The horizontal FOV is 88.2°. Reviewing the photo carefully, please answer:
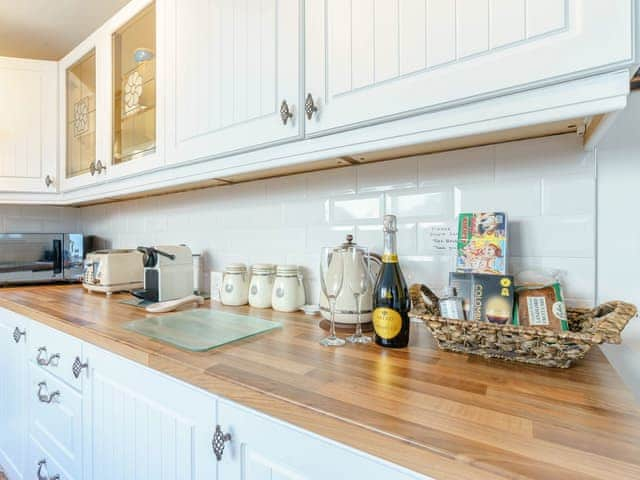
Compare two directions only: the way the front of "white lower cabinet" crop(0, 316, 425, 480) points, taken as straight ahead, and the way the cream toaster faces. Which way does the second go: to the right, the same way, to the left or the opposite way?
the same way

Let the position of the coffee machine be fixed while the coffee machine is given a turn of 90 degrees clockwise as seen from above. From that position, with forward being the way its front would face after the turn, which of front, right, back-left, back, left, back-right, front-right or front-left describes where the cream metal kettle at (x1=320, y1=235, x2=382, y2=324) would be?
back

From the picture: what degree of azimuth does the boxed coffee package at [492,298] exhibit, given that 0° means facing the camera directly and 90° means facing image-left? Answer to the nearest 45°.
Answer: approximately 0°

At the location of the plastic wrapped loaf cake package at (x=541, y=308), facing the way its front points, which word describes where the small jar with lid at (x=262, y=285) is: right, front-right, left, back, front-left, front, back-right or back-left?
right

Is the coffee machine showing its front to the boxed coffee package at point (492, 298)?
no

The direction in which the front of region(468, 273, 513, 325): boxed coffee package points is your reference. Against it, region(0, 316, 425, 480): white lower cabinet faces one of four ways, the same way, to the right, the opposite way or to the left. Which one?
the same way

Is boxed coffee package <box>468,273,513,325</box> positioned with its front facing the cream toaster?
no

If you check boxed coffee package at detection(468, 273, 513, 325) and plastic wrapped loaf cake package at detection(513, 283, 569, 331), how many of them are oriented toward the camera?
2

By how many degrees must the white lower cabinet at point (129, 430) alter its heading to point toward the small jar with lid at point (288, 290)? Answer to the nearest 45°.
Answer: approximately 180°

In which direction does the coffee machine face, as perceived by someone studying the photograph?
facing the viewer and to the left of the viewer

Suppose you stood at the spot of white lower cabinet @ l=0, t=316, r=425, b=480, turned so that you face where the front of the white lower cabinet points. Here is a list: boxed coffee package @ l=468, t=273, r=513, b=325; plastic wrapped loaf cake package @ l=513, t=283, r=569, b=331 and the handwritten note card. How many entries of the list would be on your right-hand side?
0

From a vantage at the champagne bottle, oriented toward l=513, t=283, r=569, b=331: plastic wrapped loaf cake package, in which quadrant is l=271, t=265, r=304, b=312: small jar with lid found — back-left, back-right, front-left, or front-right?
back-left

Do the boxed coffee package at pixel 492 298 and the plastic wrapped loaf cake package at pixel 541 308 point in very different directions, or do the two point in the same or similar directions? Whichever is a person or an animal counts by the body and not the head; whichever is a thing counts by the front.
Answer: same or similar directions

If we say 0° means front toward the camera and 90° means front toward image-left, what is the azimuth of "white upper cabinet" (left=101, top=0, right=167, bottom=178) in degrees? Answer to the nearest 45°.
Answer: approximately 45°

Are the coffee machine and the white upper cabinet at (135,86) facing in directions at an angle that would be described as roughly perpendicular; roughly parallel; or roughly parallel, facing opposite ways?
roughly parallel

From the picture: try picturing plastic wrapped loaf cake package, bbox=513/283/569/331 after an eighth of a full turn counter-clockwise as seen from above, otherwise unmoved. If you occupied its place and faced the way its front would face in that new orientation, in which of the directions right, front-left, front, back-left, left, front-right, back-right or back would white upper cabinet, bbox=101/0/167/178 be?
back-right

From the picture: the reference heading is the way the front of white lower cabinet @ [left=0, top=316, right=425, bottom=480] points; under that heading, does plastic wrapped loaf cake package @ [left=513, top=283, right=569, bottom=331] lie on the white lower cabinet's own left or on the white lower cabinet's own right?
on the white lower cabinet's own left

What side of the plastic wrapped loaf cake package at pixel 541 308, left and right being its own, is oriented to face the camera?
front
